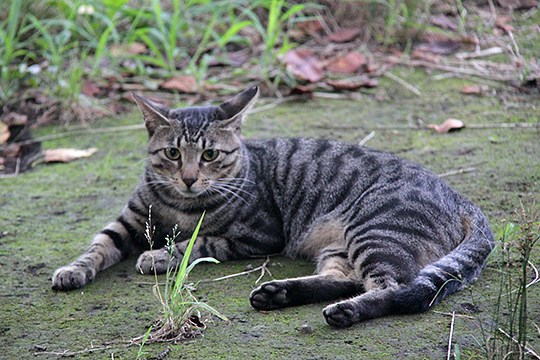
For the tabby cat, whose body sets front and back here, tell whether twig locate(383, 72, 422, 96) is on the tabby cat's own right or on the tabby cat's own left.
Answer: on the tabby cat's own right

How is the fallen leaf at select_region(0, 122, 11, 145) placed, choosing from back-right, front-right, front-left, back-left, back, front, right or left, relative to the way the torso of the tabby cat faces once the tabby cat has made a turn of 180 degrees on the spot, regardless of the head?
back-left

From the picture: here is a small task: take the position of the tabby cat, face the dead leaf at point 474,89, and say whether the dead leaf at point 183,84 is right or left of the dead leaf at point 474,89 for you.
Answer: left

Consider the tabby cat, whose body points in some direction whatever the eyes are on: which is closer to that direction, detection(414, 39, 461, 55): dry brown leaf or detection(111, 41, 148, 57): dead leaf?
the dead leaf

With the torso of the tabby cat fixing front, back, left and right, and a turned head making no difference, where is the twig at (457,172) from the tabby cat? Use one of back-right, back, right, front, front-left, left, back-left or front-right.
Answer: back-right

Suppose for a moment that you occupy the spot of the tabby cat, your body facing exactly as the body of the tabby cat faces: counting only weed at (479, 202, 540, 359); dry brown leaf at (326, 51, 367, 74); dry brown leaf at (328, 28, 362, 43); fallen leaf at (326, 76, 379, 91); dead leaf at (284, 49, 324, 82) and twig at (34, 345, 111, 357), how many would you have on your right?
4

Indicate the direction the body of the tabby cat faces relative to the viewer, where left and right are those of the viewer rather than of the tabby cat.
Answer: facing to the left of the viewer

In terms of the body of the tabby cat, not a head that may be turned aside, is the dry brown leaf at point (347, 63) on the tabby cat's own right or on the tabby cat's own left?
on the tabby cat's own right

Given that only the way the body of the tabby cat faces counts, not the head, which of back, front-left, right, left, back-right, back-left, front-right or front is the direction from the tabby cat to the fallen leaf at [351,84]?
right

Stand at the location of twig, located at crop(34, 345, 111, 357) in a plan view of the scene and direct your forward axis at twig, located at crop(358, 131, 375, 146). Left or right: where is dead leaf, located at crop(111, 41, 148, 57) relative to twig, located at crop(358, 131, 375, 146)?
left

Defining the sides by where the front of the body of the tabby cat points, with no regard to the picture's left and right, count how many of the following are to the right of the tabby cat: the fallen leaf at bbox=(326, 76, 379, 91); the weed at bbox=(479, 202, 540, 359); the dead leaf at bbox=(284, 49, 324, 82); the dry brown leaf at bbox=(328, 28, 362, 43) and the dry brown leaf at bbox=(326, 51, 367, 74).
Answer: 4

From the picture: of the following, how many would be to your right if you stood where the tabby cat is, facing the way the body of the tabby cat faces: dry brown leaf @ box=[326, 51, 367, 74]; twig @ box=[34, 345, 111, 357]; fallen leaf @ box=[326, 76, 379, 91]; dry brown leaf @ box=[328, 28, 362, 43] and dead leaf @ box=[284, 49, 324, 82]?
4

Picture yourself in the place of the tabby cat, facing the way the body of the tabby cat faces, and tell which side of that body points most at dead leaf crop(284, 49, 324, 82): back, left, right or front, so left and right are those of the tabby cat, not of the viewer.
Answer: right

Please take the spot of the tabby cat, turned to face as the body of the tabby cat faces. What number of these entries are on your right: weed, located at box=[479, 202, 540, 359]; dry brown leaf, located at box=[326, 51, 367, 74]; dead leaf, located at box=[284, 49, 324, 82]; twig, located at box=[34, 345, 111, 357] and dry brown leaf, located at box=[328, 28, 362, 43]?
3

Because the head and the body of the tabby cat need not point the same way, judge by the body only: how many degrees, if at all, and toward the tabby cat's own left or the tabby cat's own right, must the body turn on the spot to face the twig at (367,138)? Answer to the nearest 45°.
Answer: approximately 90° to the tabby cat's own right
